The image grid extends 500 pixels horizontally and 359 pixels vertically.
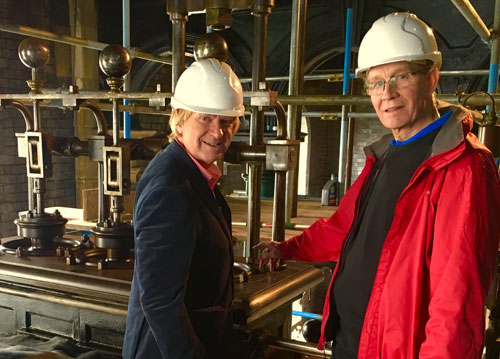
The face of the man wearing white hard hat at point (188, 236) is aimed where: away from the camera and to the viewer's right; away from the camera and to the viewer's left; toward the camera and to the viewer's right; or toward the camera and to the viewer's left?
toward the camera and to the viewer's right

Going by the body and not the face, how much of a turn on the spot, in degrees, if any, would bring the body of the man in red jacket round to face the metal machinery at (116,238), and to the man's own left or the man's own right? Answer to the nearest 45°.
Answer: approximately 45° to the man's own right

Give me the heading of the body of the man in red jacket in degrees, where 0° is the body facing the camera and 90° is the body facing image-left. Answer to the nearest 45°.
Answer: approximately 45°

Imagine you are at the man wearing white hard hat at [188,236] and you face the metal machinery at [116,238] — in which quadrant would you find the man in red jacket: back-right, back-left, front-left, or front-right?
back-right

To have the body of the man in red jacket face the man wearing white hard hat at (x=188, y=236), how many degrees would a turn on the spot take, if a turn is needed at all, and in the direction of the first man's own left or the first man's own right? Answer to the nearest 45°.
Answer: approximately 45° to the first man's own right
